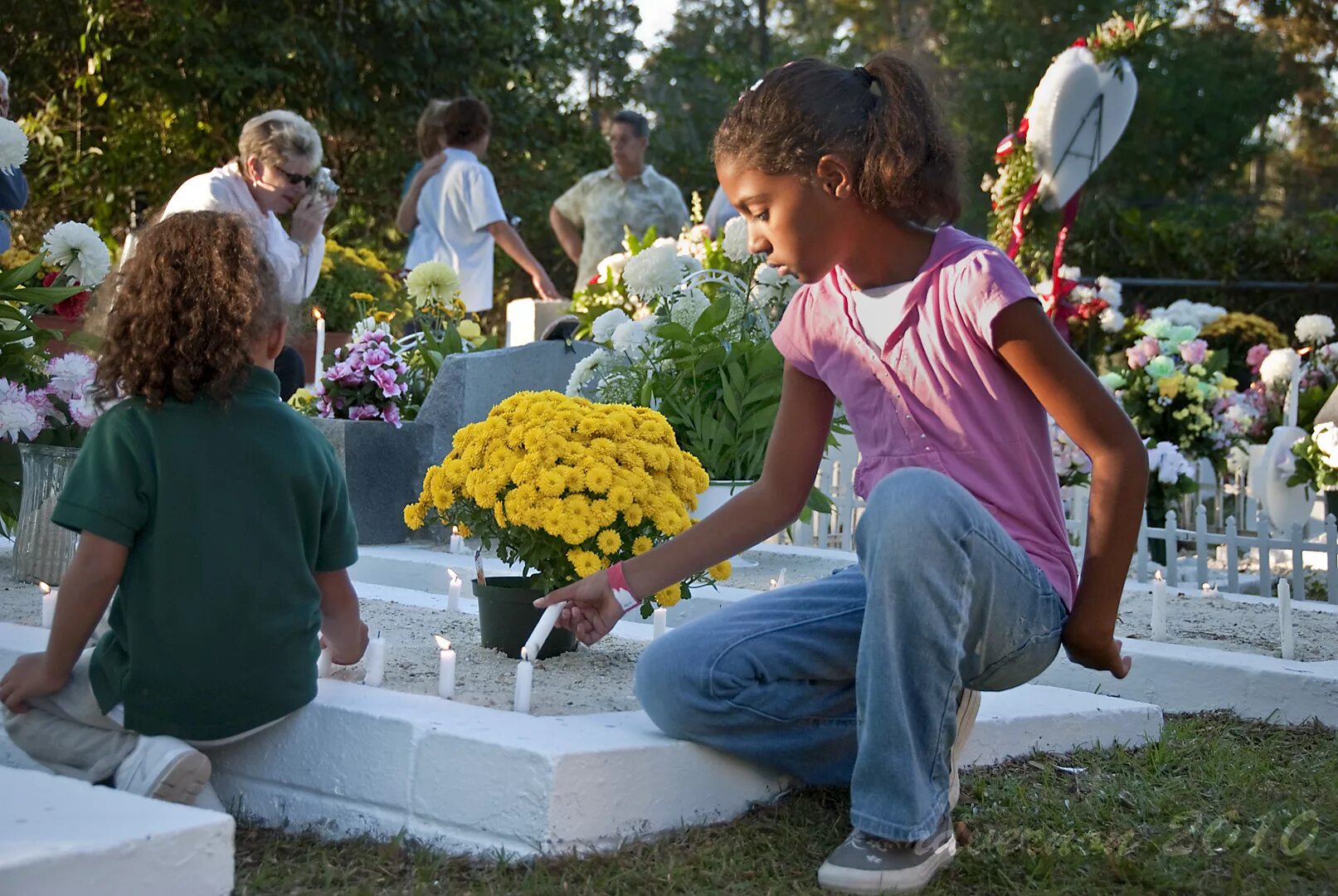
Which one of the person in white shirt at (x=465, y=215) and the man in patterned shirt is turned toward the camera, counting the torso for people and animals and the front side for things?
the man in patterned shirt

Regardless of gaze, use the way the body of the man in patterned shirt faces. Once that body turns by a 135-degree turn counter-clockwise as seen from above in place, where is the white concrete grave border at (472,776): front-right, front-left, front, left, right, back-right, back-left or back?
back-right

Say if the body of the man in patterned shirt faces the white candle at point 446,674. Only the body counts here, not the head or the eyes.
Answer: yes

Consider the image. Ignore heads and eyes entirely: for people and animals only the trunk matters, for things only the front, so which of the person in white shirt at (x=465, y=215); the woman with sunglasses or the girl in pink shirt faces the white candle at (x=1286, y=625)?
the woman with sunglasses

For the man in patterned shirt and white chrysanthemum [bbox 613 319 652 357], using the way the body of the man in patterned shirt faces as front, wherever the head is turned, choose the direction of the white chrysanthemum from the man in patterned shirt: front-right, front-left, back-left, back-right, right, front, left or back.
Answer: front

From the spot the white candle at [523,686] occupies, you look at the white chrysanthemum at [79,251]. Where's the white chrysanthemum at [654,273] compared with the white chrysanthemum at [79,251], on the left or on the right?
right

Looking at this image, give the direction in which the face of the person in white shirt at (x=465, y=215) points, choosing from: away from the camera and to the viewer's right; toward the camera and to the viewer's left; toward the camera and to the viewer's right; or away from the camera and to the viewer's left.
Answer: away from the camera and to the viewer's right

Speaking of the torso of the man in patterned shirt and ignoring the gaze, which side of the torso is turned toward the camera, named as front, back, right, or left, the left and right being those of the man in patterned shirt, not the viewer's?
front

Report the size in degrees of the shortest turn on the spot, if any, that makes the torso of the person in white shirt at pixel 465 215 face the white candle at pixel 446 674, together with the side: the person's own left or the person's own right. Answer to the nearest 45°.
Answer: approximately 135° to the person's own right

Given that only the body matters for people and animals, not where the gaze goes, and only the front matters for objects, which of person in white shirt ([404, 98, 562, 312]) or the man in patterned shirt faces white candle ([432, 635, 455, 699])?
the man in patterned shirt

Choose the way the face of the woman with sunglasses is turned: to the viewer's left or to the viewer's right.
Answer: to the viewer's right

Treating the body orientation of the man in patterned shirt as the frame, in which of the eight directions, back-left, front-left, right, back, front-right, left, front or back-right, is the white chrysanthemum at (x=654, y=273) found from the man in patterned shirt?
front

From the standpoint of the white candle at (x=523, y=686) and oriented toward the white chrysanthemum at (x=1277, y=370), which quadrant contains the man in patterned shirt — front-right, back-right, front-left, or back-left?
front-left

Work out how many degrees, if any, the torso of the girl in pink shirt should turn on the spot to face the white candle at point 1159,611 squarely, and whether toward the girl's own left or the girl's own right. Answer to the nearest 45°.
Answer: approximately 180°

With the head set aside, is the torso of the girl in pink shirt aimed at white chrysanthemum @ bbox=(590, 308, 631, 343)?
no

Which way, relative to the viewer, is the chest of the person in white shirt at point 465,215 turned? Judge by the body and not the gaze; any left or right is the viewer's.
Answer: facing away from the viewer and to the right of the viewer

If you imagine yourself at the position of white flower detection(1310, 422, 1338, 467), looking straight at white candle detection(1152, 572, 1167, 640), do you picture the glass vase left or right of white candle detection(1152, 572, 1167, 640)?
right

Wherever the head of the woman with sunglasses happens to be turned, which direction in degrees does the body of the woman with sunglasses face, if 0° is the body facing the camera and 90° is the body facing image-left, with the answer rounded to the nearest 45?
approximately 315°

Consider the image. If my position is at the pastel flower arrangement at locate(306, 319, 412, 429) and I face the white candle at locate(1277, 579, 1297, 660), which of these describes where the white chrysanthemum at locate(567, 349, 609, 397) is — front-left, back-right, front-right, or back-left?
front-left

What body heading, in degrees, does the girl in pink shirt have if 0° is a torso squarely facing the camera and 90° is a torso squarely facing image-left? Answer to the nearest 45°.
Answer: approximately 45°

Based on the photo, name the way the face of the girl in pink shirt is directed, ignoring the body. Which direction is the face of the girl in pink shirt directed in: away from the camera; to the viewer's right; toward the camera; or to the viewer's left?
to the viewer's left
